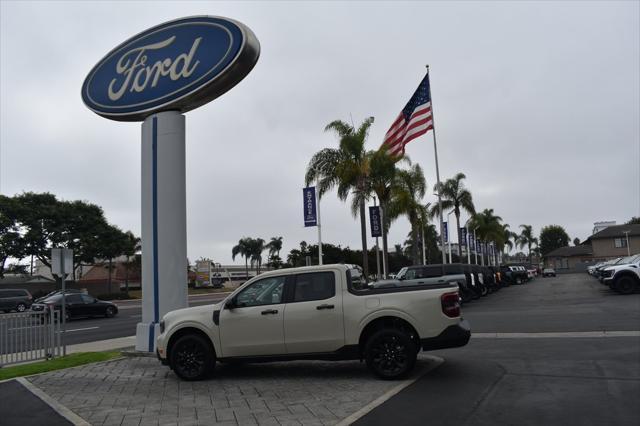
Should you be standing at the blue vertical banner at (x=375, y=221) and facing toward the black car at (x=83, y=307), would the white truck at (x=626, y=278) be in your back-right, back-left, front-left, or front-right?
back-left

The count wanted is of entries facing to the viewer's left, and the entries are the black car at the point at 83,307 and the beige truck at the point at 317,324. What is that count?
1

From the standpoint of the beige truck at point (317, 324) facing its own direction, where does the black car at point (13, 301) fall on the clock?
The black car is roughly at 2 o'clock from the beige truck.

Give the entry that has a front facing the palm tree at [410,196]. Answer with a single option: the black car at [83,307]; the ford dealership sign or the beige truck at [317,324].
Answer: the black car

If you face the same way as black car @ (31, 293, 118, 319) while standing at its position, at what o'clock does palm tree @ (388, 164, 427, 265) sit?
The palm tree is roughly at 12 o'clock from the black car.

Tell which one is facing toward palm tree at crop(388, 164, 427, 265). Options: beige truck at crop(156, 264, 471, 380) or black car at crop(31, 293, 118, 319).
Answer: the black car

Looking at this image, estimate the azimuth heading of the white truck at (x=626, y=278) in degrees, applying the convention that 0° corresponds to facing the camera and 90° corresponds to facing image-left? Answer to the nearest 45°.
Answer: approximately 45°

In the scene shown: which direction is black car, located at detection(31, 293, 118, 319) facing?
to the viewer's right

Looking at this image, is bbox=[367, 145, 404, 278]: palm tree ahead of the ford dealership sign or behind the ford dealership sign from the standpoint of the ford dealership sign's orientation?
behind

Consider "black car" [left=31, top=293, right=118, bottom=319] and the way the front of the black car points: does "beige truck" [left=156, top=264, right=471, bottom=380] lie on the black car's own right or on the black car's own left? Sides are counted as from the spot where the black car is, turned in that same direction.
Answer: on the black car's own right

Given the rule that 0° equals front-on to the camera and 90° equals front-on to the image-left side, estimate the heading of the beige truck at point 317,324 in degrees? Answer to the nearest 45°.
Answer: approximately 90°
